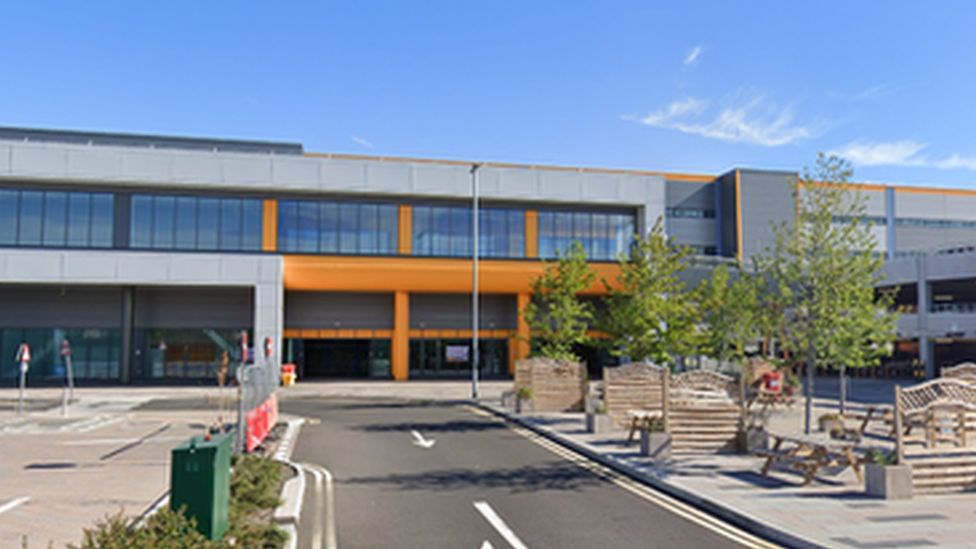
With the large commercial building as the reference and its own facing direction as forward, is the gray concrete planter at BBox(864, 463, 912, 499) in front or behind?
in front

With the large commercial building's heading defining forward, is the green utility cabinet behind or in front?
in front

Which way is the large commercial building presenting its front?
toward the camera

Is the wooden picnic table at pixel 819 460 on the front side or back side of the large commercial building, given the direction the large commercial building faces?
on the front side

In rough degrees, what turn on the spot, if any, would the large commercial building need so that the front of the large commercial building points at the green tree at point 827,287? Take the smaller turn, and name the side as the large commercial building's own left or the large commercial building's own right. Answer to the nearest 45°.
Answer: approximately 45° to the large commercial building's own left

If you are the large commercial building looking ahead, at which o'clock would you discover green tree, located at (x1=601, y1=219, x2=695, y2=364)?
The green tree is roughly at 11 o'clock from the large commercial building.

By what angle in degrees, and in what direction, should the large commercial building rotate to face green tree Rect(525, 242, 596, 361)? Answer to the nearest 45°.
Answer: approximately 45° to its left

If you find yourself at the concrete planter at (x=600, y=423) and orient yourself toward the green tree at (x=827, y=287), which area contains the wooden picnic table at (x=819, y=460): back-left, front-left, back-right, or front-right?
front-right
